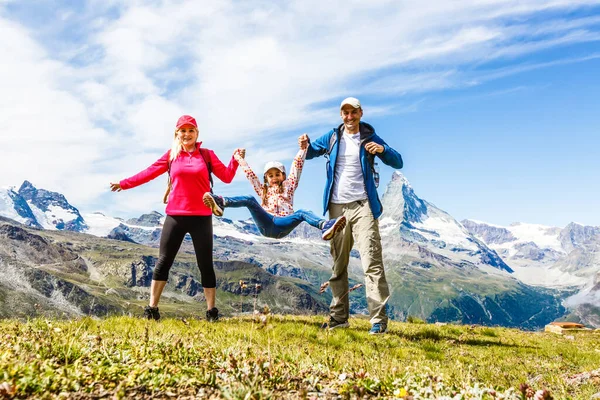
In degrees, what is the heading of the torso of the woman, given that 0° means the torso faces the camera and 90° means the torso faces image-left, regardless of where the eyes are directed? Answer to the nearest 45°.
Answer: approximately 0°

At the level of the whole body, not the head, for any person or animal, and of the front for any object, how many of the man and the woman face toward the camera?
2

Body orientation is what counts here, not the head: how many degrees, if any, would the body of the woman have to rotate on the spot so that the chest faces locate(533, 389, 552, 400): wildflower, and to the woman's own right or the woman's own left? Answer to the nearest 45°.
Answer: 0° — they already face it

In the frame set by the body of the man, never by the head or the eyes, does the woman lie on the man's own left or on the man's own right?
on the man's own right

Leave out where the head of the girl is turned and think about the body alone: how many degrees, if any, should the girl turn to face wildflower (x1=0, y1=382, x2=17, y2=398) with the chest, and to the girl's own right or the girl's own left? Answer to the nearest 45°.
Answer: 0° — they already face it

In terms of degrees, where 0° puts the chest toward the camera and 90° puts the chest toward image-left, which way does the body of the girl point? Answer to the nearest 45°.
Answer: approximately 0°

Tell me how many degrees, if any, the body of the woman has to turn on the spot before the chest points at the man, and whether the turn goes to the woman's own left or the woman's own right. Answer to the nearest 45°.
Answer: approximately 90° to the woman's own left

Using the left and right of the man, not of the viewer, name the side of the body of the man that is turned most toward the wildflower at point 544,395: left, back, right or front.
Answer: front
